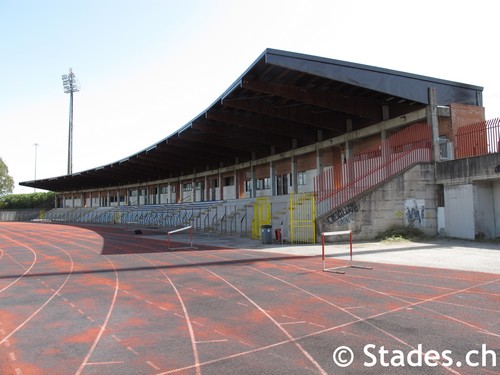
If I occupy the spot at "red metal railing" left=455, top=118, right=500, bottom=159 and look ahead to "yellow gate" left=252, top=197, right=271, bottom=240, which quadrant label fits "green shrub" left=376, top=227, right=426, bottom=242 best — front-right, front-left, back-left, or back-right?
front-left

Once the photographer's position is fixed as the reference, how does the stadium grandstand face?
facing the viewer and to the left of the viewer

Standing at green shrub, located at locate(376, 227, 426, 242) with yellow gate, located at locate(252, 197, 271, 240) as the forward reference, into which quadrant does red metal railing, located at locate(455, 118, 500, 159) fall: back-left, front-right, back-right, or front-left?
back-right
